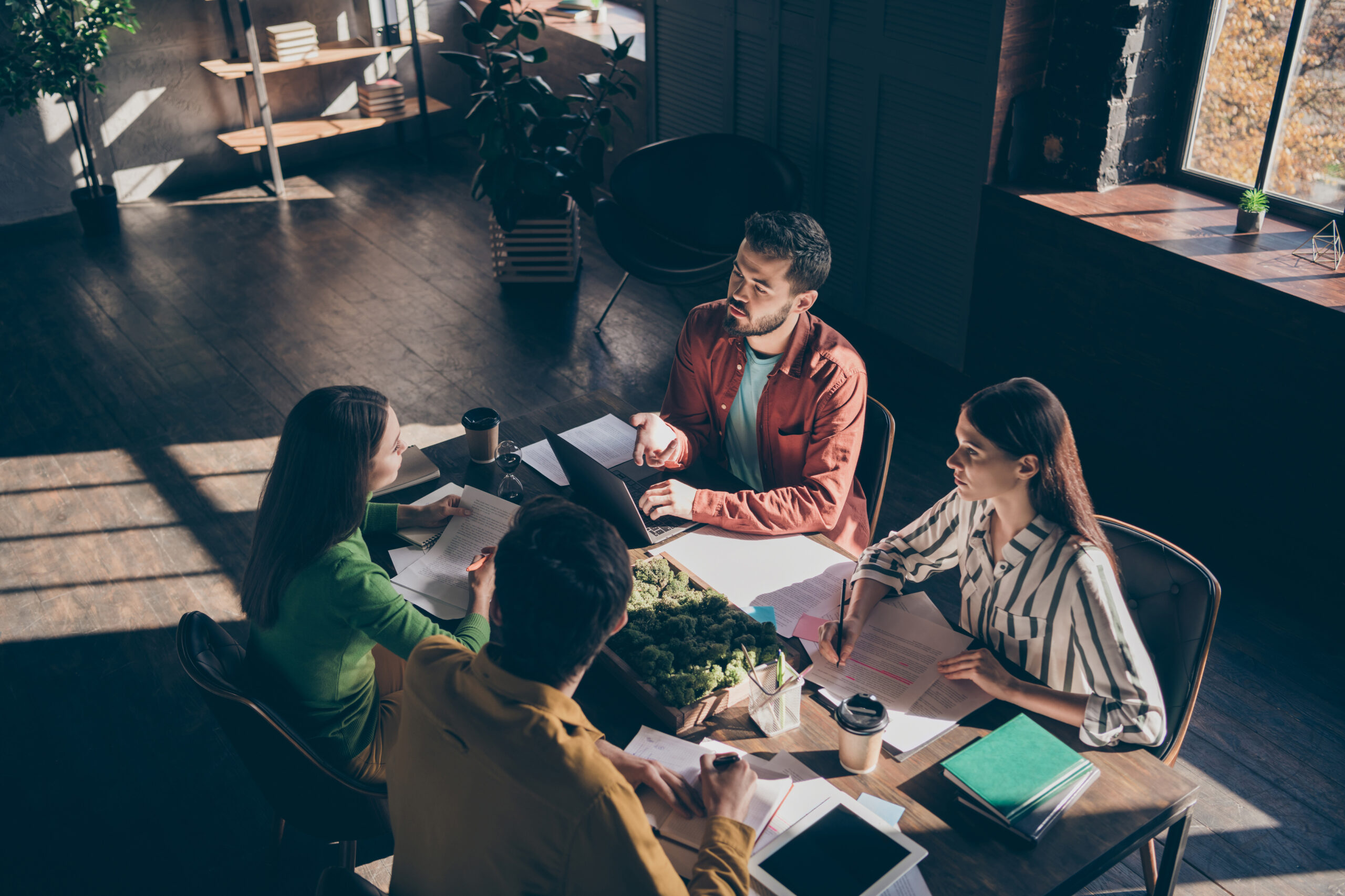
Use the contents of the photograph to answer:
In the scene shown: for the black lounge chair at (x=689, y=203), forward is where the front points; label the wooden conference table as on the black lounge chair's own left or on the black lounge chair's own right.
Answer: on the black lounge chair's own left

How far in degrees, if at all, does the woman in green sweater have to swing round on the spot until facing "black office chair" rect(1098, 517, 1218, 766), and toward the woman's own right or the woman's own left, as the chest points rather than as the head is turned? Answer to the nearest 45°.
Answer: approximately 45° to the woman's own right

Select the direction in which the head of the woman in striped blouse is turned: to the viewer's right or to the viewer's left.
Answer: to the viewer's left

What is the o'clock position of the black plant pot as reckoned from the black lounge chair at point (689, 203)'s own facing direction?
The black plant pot is roughly at 2 o'clock from the black lounge chair.

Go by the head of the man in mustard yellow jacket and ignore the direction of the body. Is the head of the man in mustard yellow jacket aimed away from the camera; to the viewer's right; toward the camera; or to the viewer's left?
away from the camera

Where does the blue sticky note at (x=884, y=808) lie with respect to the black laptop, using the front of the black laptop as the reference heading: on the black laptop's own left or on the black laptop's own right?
on the black laptop's own right

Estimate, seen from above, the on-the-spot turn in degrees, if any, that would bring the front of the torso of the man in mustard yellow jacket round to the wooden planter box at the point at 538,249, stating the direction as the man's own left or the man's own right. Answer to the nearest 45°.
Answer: approximately 45° to the man's own left

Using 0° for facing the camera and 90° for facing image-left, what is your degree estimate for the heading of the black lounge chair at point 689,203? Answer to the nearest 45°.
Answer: approximately 45°

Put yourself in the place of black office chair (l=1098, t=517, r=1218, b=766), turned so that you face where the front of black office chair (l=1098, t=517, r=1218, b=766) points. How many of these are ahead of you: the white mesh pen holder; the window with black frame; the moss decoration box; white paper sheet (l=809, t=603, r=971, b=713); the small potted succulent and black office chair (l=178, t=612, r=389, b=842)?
4

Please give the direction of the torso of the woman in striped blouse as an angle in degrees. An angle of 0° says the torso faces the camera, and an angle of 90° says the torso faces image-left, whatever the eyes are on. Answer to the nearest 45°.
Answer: approximately 45°

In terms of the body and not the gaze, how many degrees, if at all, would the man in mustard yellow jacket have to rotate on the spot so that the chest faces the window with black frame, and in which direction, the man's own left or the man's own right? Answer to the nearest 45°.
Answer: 0° — they already face it

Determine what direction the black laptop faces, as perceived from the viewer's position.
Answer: facing away from the viewer and to the right of the viewer
